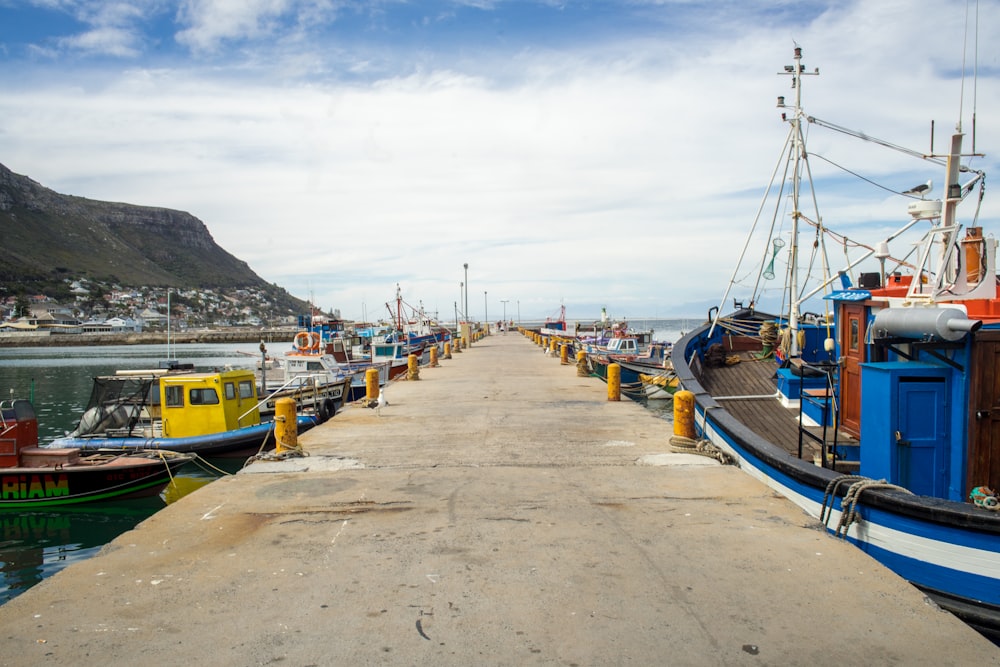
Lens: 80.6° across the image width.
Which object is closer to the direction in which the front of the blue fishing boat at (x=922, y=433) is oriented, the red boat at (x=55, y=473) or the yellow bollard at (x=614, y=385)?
the yellow bollard

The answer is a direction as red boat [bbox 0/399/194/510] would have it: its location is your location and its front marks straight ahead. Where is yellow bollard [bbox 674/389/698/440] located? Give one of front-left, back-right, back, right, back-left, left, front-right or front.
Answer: front-right

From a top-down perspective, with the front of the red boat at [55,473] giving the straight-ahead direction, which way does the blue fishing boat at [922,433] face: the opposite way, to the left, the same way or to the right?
to the left

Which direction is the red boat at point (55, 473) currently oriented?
to the viewer's right

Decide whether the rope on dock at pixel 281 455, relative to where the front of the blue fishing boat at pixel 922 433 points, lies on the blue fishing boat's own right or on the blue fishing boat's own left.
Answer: on the blue fishing boat's own left

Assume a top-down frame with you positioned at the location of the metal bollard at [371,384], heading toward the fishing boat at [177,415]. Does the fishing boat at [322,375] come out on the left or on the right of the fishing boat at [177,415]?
right

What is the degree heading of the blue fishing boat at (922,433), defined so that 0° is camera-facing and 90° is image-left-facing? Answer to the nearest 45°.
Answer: approximately 135°

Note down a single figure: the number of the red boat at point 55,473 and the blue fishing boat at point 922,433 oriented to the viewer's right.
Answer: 1

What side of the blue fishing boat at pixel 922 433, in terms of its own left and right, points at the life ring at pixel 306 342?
front

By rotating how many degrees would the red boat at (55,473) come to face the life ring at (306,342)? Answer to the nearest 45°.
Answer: approximately 45° to its left
